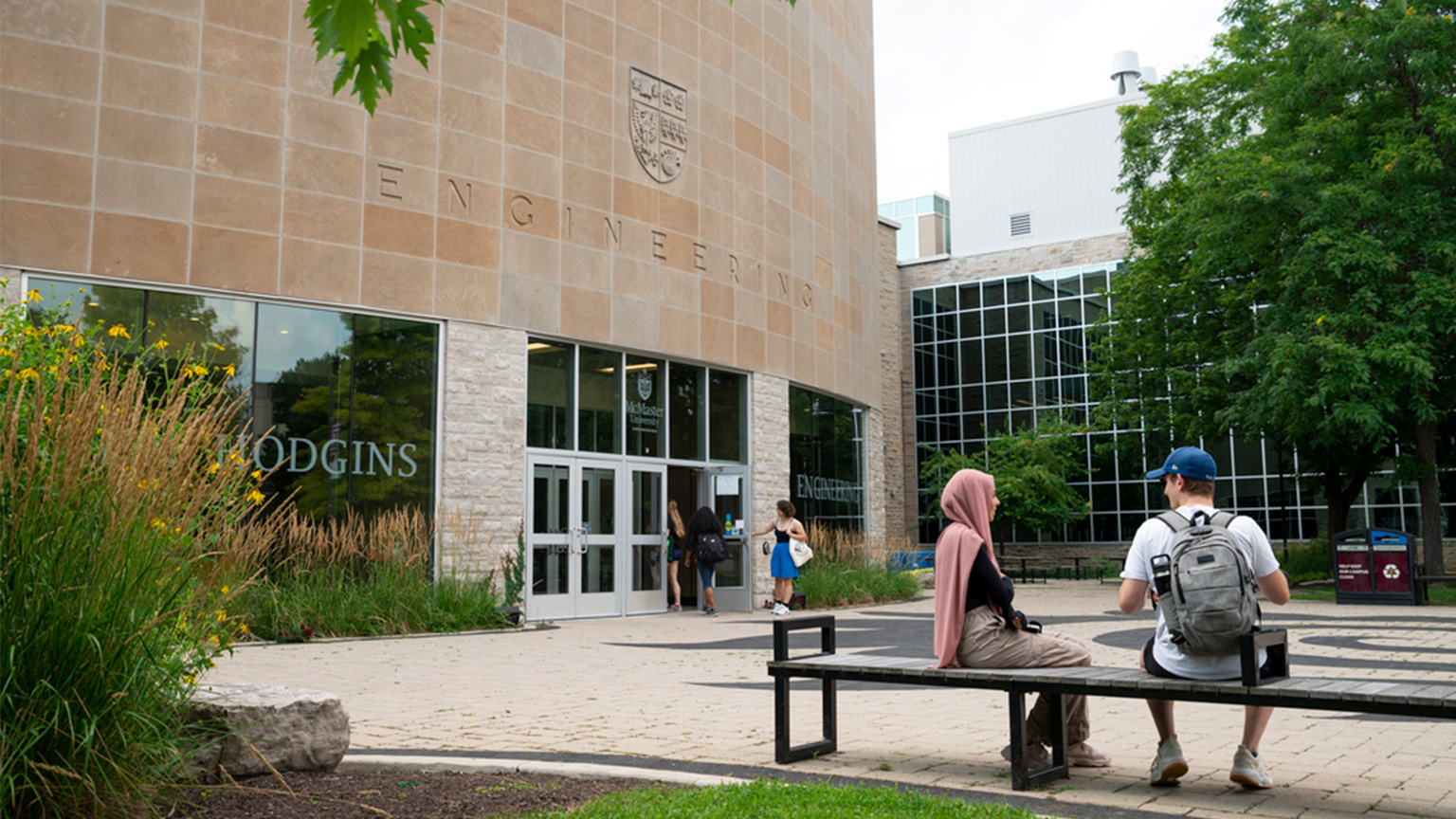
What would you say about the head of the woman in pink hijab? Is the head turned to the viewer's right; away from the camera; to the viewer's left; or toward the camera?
to the viewer's right

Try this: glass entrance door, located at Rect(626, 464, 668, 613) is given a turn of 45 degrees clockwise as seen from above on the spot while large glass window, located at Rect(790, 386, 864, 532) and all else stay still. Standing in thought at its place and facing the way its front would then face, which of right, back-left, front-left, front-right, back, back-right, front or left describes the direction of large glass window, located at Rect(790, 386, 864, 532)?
back-left

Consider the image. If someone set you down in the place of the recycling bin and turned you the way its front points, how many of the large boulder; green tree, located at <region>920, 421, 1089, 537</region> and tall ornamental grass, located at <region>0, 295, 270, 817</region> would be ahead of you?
2

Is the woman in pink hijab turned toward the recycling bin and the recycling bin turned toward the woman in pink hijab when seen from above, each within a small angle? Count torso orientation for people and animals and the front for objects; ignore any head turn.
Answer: no

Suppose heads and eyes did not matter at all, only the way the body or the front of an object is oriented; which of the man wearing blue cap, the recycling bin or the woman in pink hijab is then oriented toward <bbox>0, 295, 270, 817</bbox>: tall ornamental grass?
the recycling bin

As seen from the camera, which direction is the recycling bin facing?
toward the camera

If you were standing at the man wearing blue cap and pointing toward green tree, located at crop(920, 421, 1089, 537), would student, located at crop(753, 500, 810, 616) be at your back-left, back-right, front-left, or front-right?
front-left

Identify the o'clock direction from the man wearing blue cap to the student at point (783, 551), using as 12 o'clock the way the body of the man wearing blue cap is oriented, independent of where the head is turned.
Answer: The student is roughly at 11 o'clock from the man wearing blue cap.

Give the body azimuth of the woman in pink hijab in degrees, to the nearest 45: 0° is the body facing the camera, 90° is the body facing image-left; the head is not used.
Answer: approximately 270°

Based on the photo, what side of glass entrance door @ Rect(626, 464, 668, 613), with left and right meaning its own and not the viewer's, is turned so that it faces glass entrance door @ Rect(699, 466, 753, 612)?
left

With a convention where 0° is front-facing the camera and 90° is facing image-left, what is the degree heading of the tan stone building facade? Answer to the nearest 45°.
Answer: approximately 315°

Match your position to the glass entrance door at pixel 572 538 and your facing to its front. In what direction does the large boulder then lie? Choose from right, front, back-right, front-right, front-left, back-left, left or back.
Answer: front-right

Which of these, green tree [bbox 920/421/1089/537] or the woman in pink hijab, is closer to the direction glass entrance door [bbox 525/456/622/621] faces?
the woman in pink hijab

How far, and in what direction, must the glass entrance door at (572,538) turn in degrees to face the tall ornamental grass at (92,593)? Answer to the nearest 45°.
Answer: approximately 45° to its right

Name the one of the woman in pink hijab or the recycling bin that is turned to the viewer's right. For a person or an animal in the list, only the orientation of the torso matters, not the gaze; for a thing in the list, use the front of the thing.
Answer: the woman in pink hijab

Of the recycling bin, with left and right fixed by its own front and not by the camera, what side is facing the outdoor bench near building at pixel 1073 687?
front

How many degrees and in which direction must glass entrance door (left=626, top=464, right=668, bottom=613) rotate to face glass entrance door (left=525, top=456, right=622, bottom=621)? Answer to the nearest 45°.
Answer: approximately 90° to its right

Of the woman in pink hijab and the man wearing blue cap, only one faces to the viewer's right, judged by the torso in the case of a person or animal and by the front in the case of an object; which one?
the woman in pink hijab

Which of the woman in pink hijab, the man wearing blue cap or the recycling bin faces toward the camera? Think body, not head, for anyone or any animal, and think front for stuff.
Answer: the recycling bin

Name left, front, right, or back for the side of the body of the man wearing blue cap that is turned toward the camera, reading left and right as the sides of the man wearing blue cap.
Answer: back
